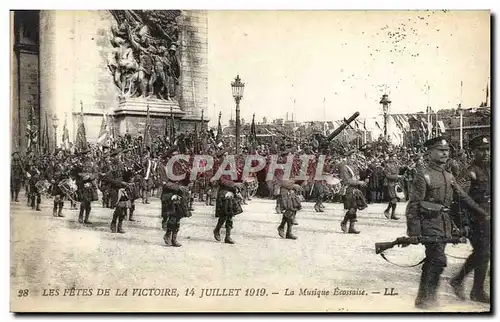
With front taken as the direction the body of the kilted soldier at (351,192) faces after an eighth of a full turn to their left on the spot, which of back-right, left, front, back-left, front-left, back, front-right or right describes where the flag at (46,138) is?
back-left

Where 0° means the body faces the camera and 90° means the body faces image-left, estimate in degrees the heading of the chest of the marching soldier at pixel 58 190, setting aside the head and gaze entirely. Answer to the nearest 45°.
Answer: approximately 315°

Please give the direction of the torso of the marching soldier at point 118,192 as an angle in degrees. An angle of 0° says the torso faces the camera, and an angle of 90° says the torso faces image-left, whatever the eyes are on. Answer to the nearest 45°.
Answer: approximately 315°

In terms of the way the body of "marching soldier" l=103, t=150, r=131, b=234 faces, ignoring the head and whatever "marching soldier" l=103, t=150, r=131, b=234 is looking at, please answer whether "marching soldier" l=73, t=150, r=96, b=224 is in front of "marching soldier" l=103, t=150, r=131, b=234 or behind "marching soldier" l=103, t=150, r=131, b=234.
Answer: behind
